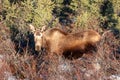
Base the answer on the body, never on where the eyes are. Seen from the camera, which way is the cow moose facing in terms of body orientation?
to the viewer's left
